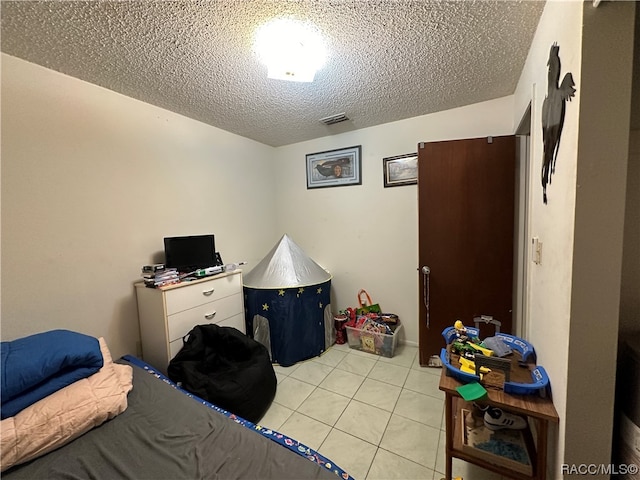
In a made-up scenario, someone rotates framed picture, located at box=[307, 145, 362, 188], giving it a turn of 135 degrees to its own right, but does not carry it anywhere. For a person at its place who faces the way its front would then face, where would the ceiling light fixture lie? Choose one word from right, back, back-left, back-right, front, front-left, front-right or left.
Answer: back

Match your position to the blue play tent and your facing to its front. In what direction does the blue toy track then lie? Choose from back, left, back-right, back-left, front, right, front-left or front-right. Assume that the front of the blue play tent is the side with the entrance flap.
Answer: front-left

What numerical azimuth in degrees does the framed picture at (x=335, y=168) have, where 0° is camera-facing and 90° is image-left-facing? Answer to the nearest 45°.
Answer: approximately 45°

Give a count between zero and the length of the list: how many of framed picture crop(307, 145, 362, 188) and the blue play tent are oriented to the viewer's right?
0

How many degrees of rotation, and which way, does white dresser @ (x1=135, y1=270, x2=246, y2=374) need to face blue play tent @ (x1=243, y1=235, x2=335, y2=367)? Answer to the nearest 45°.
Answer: approximately 45° to its left

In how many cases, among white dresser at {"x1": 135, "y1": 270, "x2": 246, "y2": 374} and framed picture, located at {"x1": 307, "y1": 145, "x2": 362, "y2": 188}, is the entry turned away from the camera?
0

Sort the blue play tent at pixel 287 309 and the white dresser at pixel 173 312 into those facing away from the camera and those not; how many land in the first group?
0
